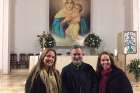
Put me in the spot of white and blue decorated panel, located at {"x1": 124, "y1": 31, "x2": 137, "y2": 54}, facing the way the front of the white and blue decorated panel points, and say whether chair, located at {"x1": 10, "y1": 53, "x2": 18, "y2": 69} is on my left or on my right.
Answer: on my right

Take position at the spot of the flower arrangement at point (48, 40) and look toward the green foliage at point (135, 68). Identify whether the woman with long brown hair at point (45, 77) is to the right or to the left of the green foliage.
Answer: right

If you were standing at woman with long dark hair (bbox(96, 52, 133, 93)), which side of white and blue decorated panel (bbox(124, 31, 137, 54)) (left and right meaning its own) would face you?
front
